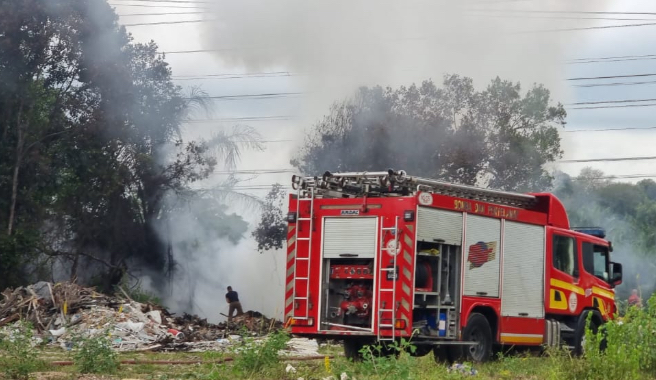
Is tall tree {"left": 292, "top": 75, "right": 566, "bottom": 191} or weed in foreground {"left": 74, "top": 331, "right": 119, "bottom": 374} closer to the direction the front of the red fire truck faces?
the tall tree

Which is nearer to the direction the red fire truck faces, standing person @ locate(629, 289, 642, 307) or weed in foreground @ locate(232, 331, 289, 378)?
the standing person

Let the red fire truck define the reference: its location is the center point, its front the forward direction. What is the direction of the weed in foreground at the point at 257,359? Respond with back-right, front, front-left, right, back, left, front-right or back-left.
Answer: back

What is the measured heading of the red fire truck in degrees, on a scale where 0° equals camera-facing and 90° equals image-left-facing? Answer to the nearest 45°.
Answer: approximately 225°

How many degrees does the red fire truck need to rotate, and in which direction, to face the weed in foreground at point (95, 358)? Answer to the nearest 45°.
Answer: approximately 180°

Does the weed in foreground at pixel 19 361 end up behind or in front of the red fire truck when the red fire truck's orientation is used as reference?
behind
